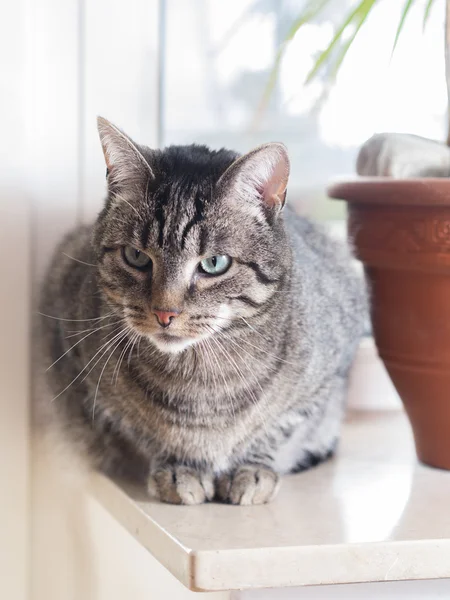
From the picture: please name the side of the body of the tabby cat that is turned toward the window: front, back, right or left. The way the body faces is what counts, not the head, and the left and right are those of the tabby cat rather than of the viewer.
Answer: back

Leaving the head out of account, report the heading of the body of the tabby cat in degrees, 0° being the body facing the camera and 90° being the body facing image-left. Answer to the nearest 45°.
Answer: approximately 0°
